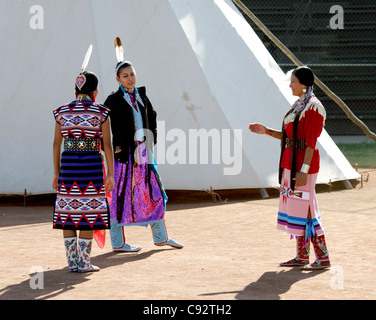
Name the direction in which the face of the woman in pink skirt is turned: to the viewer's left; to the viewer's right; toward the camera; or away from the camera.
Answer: to the viewer's left

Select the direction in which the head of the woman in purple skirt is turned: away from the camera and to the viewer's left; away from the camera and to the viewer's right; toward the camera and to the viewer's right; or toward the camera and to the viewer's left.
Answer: toward the camera and to the viewer's right

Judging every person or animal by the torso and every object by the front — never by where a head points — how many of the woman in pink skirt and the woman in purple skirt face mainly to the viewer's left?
1

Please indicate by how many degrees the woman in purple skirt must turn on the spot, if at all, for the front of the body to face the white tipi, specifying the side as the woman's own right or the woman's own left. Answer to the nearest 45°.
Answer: approximately 135° to the woman's own left

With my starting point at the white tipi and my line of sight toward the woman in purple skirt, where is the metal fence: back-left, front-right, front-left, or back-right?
back-left

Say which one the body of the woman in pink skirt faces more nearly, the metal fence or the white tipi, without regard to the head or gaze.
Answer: the white tipi

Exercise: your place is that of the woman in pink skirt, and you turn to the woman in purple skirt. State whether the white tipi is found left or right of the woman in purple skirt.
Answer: right

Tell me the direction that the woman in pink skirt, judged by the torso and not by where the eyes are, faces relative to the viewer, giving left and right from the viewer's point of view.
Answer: facing to the left of the viewer

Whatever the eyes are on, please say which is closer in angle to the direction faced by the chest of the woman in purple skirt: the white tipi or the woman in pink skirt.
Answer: the woman in pink skirt

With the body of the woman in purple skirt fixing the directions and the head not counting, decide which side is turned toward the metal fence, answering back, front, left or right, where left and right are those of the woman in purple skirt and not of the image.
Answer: left

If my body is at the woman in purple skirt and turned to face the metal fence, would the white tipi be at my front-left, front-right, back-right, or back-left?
front-left

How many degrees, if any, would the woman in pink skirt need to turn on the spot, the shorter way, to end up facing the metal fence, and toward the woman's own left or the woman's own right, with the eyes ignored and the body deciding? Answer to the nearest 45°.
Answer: approximately 90° to the woman's own right

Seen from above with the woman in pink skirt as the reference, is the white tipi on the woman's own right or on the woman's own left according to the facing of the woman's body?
on the woman's own right

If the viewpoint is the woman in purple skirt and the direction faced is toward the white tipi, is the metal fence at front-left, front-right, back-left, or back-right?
front-right

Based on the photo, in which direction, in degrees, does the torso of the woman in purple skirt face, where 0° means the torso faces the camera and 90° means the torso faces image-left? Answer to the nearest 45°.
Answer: approximately 315°
